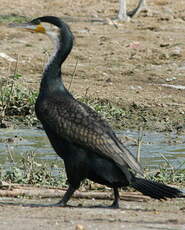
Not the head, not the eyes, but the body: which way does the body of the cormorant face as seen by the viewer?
to the viewer's left
